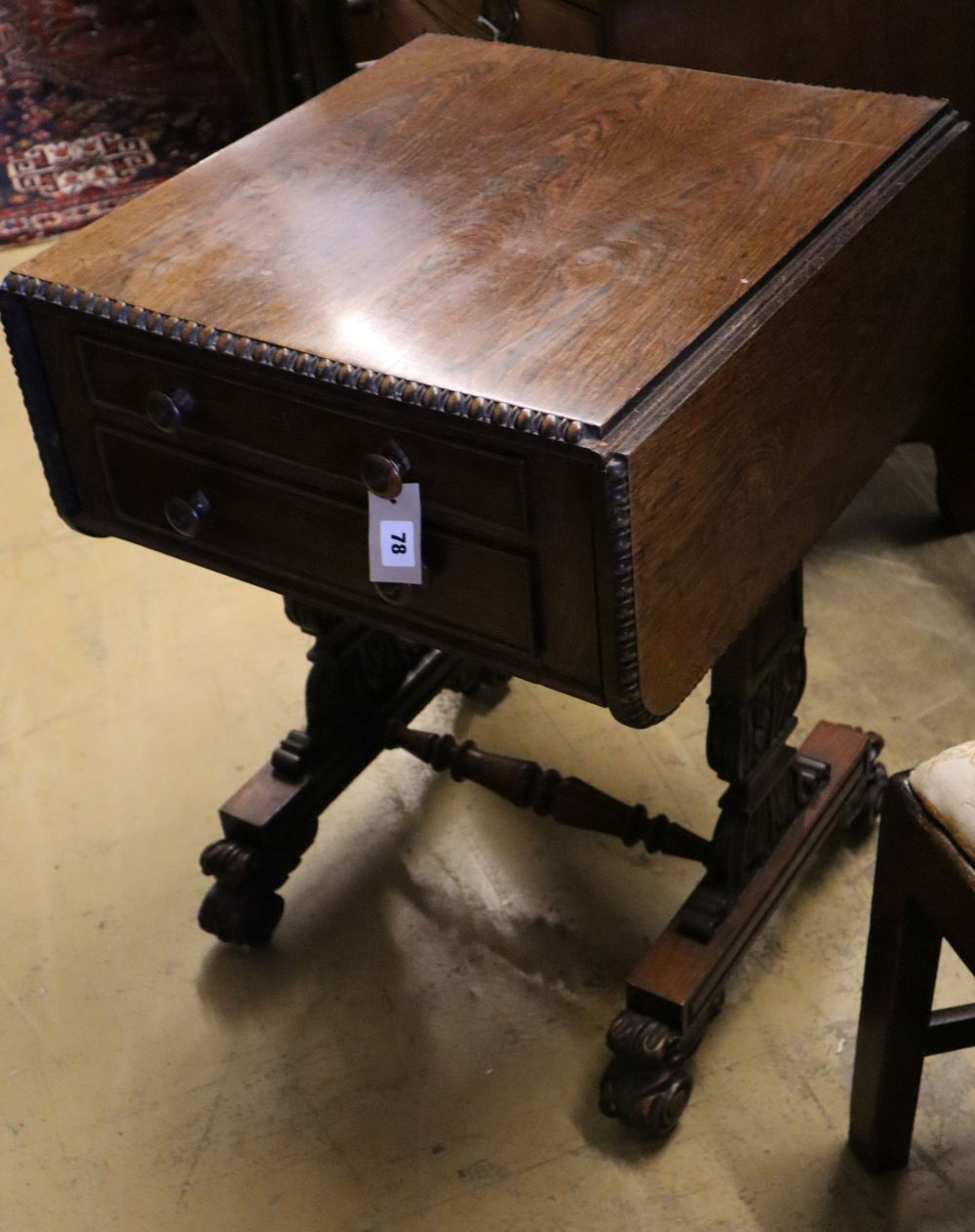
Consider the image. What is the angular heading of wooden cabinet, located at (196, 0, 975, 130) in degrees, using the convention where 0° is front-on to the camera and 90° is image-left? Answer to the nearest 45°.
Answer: approximately 45°

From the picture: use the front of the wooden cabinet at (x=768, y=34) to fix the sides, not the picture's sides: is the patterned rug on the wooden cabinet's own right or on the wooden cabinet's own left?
on the wooden cabinet's own right

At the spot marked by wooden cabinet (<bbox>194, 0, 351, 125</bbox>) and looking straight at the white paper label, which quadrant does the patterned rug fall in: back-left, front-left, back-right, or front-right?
back-right
